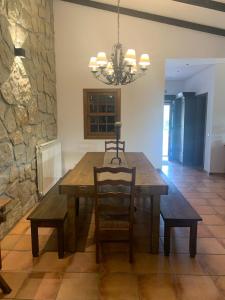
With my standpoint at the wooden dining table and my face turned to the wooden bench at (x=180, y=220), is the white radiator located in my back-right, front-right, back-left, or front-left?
back-left

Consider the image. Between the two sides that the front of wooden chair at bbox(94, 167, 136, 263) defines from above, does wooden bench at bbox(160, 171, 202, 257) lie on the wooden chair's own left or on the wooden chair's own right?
on the wooden chair's own right

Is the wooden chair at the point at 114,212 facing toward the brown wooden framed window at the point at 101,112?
yes

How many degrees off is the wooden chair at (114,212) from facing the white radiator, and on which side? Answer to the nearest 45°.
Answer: approximately 45° to its left

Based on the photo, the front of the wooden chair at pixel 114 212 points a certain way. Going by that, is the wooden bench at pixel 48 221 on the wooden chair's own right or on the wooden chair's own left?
on the wooden chair's own left

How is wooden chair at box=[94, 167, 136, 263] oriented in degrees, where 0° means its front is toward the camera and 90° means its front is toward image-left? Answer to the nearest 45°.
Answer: approximately 180°
